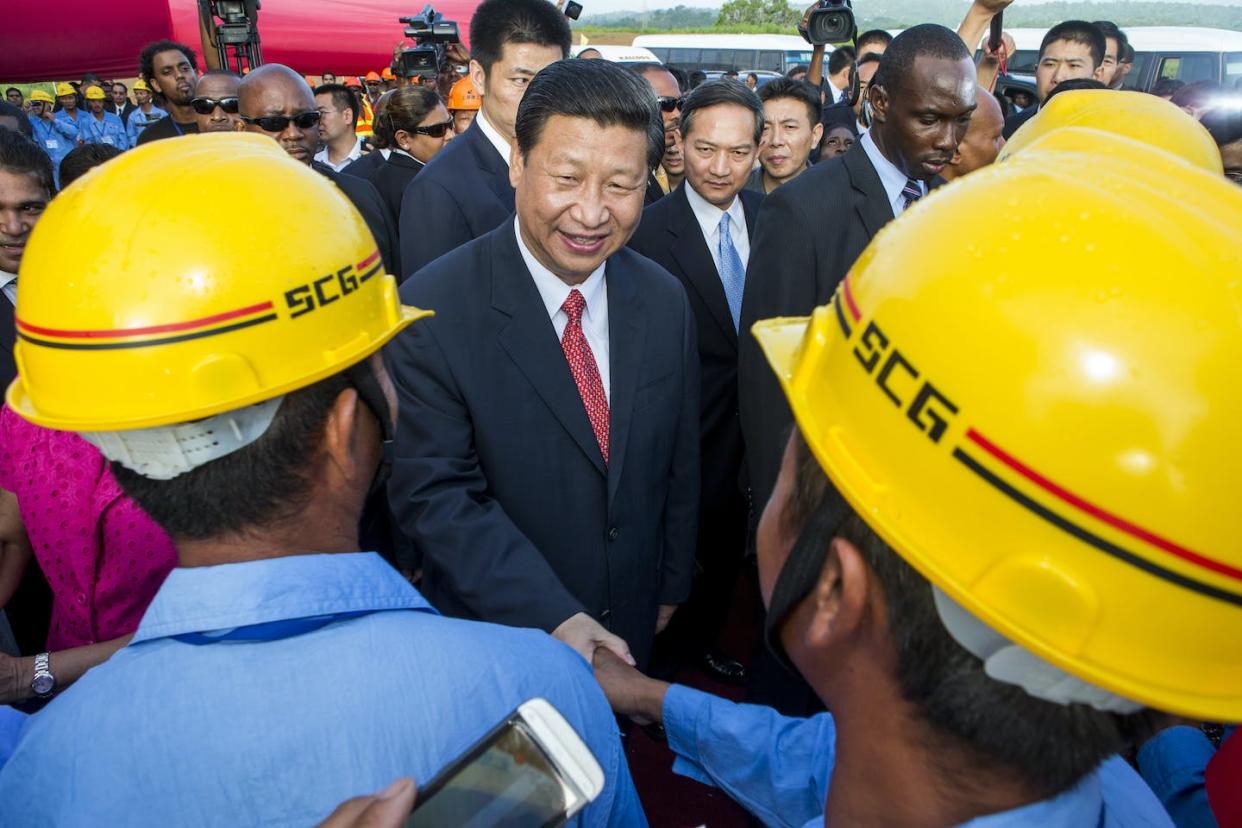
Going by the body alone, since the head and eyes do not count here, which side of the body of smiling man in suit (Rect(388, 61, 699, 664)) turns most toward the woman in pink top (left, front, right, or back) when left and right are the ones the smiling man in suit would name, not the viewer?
right

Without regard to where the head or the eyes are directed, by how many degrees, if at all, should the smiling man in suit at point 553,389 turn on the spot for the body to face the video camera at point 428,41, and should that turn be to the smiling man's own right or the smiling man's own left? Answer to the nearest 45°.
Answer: approximately 135° to the smiling man's own left

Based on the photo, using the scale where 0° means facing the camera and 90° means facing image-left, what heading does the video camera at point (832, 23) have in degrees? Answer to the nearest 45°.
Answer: approximately 0°

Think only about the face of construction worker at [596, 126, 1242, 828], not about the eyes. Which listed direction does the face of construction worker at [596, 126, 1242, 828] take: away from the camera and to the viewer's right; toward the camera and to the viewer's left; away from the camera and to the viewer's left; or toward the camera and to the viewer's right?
away from the camera and to the viewer's left

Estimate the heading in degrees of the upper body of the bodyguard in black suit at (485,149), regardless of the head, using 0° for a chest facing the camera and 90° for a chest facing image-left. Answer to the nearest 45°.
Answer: approximately 315°

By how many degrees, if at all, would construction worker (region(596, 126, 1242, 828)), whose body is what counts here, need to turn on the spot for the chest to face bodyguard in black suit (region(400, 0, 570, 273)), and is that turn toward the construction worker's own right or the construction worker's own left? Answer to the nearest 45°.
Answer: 0° — they already face them

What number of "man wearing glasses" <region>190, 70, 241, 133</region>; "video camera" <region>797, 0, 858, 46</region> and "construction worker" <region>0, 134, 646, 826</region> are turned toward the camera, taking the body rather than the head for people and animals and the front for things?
2

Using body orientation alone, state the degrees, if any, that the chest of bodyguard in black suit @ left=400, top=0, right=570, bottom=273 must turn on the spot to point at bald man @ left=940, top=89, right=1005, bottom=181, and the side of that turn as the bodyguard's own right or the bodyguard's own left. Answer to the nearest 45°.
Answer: approximately 45° to the bodyguard's own left
